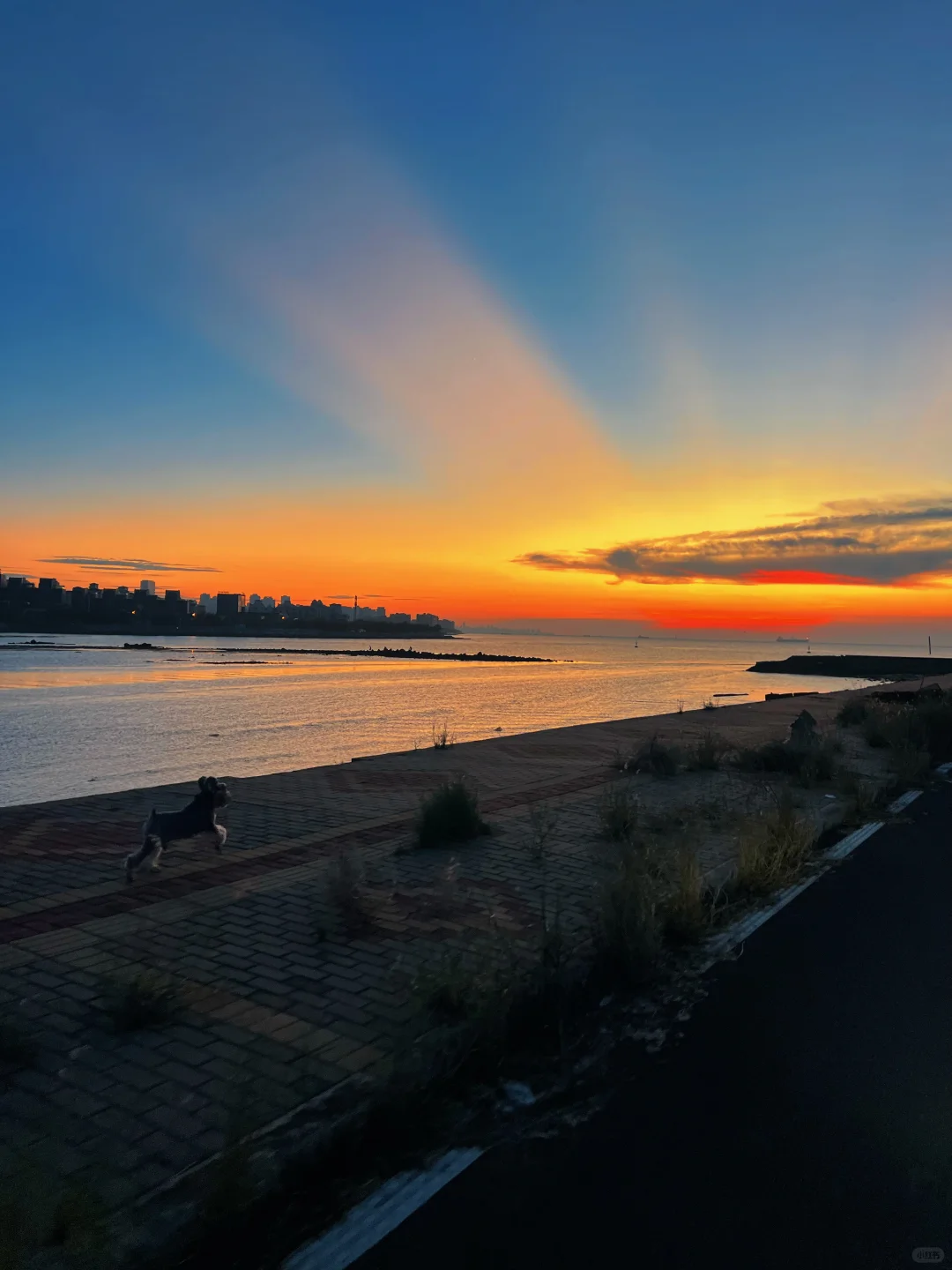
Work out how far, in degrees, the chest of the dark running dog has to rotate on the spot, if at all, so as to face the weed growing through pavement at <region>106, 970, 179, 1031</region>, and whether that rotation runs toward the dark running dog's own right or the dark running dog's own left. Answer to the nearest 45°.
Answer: approximately 90° to the dark running dog's own right

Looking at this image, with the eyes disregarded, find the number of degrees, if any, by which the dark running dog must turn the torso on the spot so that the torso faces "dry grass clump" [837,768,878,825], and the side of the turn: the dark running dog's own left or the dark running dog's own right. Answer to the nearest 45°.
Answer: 0° — it already faces it

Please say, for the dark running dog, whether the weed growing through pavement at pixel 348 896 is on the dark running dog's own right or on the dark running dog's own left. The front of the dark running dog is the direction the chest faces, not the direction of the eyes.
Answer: on the dark running dog's own right

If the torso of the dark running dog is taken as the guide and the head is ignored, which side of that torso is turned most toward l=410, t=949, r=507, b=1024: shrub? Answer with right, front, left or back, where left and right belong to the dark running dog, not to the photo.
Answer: right

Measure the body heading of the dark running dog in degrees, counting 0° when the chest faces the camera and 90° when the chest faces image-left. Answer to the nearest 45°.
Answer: approximately 270°

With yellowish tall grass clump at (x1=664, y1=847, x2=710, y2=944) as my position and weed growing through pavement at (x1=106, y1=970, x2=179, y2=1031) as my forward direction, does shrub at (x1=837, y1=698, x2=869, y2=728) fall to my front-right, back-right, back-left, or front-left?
back-right

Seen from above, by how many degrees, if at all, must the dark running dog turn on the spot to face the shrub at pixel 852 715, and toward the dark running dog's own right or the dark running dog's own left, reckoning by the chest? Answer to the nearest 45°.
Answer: approximately 45° to the dark running dog's own left

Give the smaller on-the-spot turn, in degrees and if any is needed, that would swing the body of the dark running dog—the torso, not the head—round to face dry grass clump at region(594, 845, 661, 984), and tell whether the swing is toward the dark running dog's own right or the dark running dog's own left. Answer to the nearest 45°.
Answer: approximately 45° to the dark running dog's own right

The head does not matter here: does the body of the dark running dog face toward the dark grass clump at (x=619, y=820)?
yes
